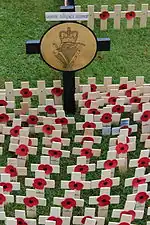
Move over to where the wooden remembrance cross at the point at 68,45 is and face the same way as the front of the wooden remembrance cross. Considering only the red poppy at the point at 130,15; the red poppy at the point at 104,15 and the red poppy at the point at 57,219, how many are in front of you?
1

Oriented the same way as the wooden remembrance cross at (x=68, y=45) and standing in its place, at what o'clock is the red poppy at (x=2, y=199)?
The red poppy is roughly at 1 o'clock from the wooden remembrance cross.

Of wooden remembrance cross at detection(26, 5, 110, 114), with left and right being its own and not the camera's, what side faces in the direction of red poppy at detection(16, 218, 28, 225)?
front

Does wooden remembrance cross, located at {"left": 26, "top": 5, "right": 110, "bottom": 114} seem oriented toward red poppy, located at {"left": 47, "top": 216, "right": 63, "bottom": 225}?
yes

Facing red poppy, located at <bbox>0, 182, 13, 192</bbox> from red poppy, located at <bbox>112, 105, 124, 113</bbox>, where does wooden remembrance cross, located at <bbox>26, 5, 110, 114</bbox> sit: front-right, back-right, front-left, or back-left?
front-right

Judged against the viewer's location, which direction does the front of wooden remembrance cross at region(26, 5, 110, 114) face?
facing the viewer

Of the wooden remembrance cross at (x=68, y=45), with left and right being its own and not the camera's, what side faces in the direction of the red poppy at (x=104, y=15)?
back

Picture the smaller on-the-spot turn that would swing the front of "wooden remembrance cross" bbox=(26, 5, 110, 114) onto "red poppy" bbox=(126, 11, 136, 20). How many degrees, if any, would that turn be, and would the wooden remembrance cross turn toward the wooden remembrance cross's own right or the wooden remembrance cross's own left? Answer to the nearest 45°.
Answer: approximately 135° to the wooden remembrance cross's own left

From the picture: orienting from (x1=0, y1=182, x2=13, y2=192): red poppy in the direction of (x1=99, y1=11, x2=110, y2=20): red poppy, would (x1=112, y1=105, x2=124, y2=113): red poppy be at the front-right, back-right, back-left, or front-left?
front-right
